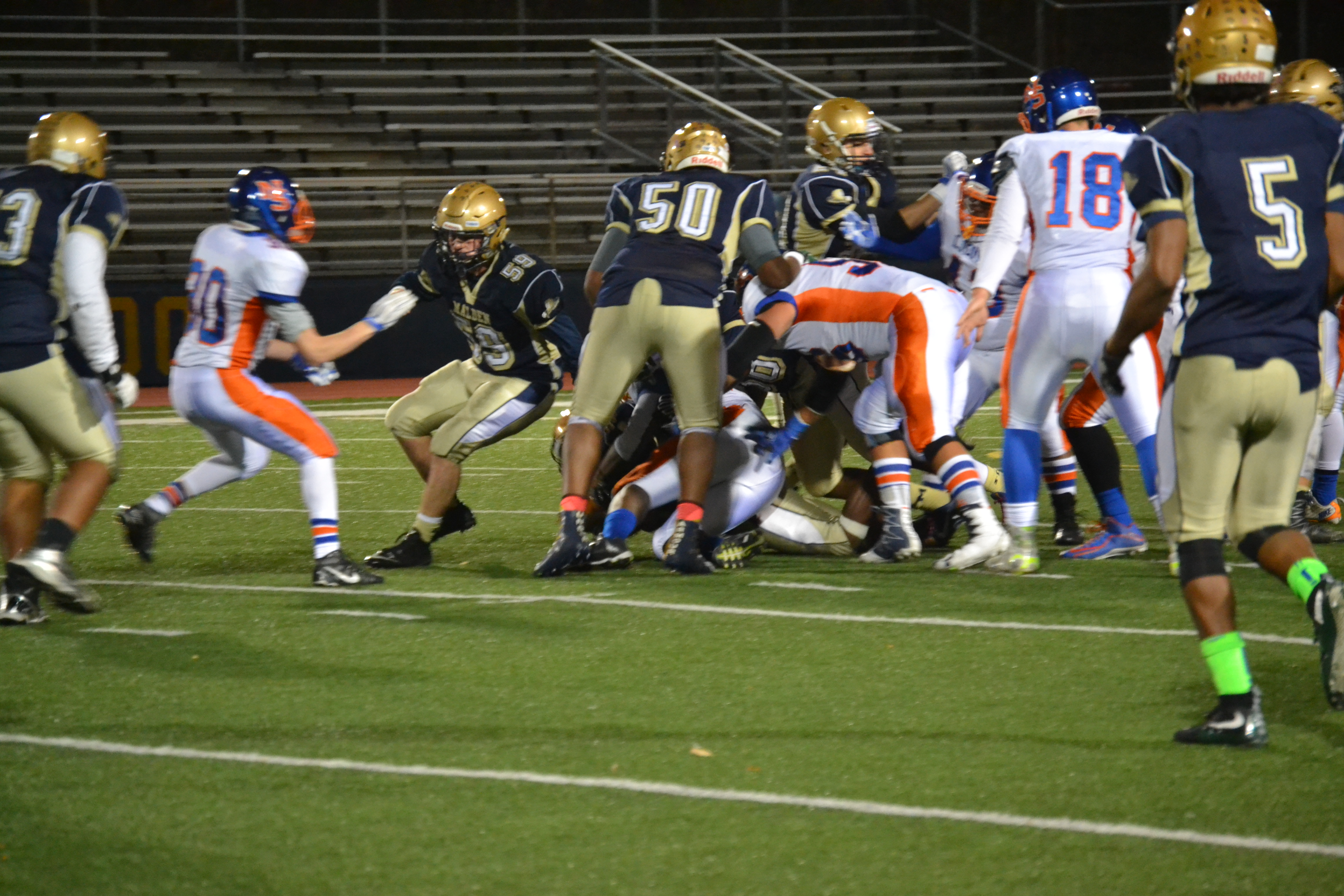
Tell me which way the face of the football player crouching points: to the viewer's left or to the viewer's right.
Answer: to the viewer's left

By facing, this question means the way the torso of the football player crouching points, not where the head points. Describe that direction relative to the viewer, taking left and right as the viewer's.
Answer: facing the viewer and to the left of the viewer

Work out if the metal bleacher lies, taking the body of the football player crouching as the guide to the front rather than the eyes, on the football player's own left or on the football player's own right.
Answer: on the football player's own right
